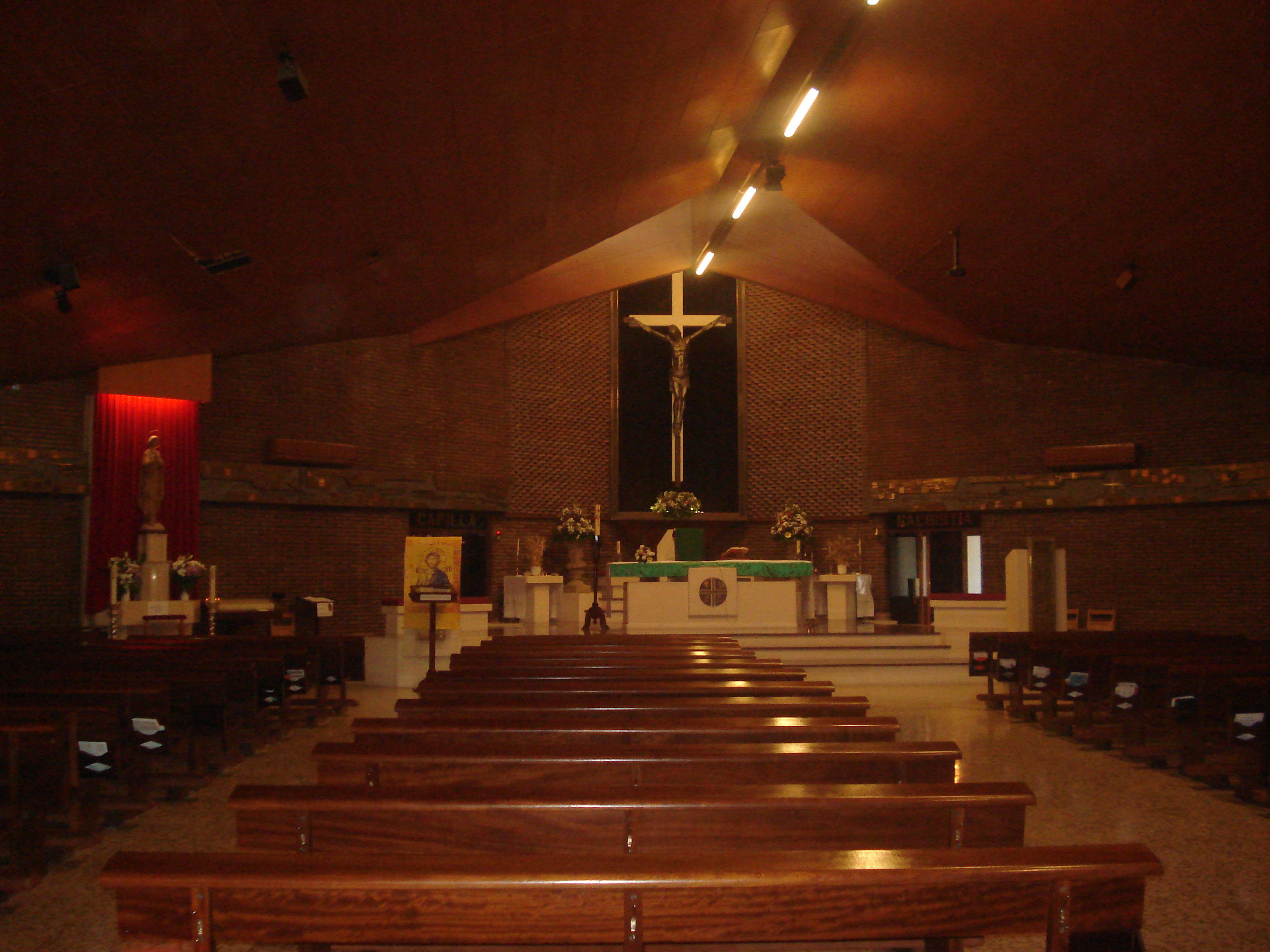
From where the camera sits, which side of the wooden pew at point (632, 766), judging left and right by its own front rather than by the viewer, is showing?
back

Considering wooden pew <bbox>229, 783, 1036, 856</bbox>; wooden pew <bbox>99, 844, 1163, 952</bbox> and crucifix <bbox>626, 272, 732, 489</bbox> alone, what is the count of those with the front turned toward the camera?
1

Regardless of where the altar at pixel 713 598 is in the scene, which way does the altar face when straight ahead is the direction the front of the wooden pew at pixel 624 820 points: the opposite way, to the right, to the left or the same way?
the opposite way

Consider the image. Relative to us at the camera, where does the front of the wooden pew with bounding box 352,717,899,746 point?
facing away from the viewer

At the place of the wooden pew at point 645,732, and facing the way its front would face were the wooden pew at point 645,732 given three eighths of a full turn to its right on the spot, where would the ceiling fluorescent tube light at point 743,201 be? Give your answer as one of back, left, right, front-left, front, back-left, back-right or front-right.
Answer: back-left

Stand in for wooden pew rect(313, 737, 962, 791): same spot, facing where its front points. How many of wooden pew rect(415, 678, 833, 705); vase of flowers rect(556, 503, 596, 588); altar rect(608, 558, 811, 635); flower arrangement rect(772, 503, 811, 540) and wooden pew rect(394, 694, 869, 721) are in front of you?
5

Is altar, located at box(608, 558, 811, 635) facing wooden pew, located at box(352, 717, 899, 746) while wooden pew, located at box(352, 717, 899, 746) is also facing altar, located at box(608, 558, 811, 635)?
yes

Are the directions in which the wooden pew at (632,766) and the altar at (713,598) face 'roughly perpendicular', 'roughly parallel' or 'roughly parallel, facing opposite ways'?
roughly parallel, facing opposite ways

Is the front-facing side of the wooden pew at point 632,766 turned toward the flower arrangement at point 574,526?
yes

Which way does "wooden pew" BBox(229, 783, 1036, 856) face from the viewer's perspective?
away from the camera

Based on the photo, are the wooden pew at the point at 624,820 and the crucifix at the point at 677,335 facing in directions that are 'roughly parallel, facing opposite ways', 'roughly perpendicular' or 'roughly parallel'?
roughly parallel, facing opposite ways

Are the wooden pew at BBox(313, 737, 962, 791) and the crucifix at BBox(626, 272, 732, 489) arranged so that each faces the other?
yes

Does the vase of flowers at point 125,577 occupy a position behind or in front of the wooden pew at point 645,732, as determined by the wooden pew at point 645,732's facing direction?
in front

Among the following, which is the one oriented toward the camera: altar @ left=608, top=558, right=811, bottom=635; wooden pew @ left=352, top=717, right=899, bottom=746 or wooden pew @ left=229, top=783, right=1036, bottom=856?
the altar

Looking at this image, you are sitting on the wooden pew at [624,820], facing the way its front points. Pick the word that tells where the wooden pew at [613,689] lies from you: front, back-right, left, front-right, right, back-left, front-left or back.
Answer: front

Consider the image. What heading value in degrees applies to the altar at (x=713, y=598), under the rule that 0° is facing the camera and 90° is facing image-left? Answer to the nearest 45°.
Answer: approximately 0°

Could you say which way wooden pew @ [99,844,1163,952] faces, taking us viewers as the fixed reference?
facing away from the viewer

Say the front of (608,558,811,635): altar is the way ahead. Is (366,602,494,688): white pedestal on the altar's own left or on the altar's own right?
on the altar's own right

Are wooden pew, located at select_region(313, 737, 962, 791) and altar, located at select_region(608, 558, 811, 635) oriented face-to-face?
yes

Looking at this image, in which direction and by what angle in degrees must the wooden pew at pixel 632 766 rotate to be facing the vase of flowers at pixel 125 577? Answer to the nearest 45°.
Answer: approximately 45° to its left

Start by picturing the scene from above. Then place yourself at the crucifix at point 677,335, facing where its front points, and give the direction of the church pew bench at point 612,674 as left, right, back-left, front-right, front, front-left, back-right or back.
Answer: front
